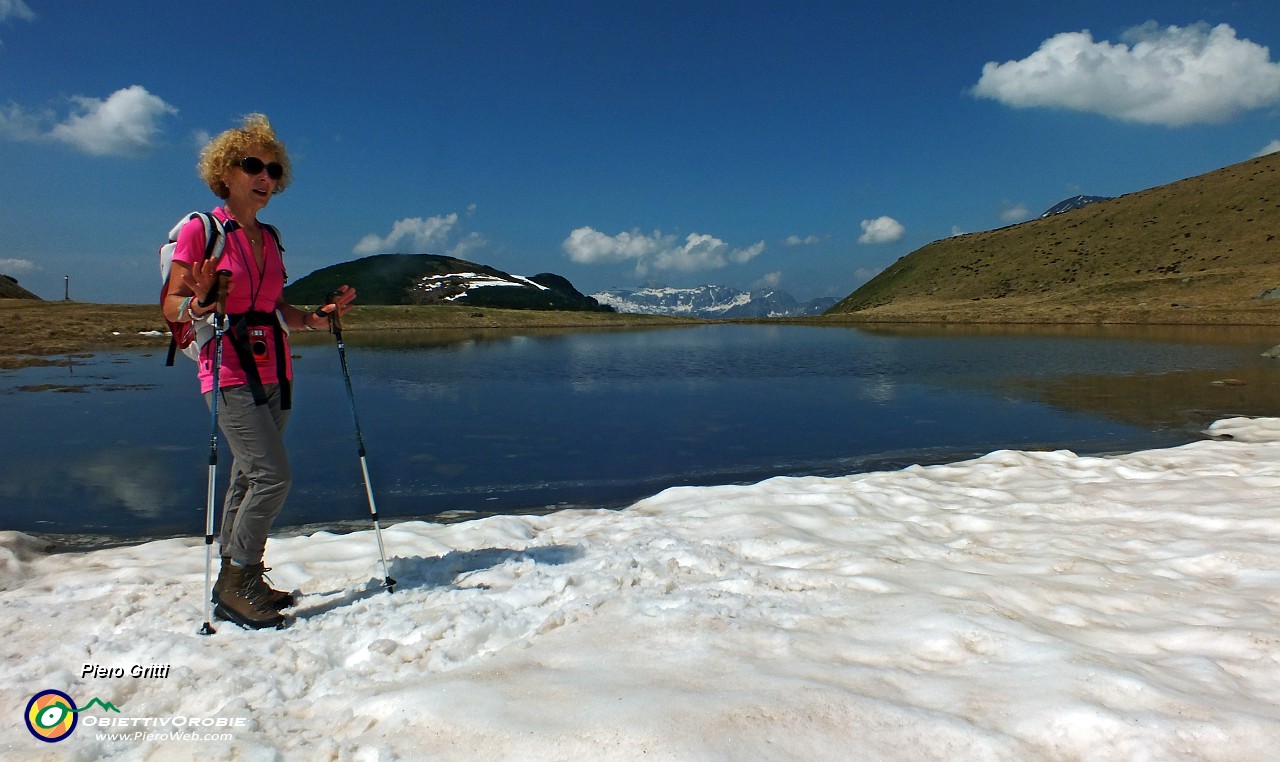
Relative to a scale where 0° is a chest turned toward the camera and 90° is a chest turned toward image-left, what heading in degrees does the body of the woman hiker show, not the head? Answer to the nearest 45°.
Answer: approximately 315°
